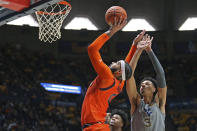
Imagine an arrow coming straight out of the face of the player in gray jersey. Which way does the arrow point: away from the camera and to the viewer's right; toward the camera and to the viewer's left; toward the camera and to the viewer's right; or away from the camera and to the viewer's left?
toward the camera and to the viewer's left

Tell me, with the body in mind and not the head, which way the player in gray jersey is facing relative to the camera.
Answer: toward the camera

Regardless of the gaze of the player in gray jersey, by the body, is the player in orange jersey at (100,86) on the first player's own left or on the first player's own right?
on the first player's own right
